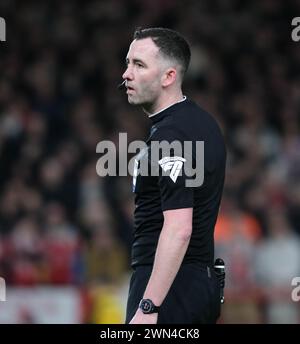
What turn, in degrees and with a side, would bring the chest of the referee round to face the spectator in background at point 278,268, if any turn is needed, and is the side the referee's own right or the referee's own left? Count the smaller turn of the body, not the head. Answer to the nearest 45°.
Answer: approximately 90° to the referee's own right

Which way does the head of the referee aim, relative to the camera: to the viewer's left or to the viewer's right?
to the viewer's left

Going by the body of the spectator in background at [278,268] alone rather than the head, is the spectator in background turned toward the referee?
yes

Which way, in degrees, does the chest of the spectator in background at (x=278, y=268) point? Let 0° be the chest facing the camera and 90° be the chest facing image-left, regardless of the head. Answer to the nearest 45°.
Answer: approximately 0°

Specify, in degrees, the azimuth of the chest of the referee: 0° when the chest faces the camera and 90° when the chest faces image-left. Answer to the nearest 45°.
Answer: approximately 90°

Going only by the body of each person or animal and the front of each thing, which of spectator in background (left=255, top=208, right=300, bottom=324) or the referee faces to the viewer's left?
the referee
